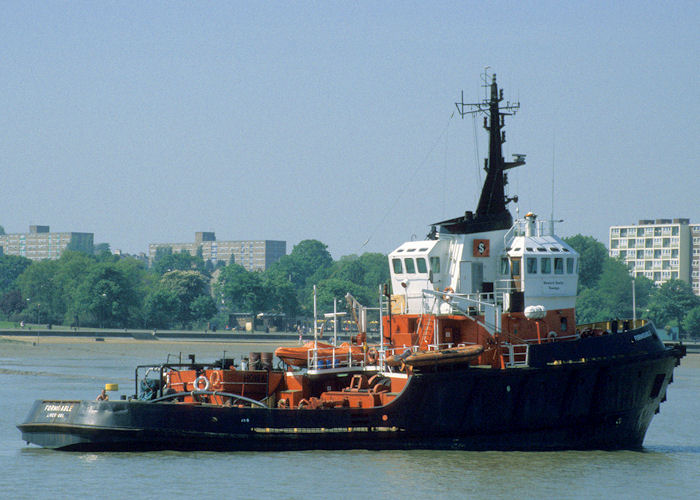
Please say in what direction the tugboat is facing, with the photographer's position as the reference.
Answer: facing to the right of the viewer
